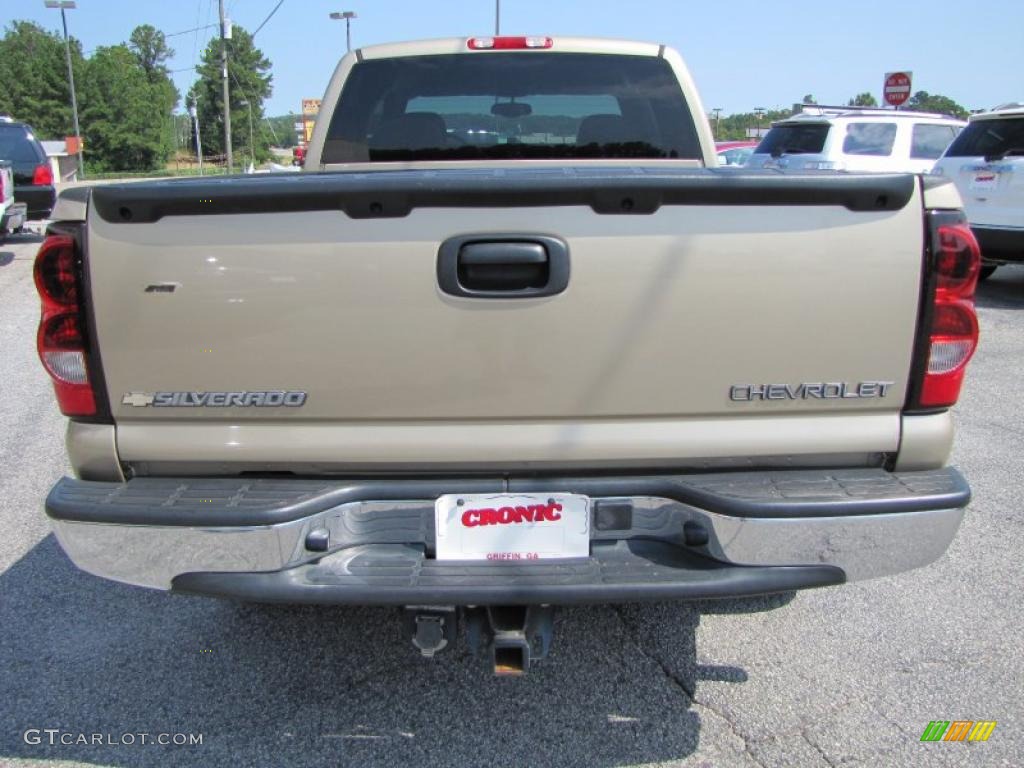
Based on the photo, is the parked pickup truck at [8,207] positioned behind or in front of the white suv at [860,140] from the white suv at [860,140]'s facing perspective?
behind

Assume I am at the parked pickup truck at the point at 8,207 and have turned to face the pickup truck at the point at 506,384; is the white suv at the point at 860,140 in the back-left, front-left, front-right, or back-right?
front-left

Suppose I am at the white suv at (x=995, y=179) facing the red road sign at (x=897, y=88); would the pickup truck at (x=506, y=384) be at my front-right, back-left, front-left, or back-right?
back-left

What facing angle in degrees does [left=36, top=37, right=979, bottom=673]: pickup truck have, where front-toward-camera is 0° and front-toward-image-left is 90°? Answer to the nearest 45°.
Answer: approximately 180°

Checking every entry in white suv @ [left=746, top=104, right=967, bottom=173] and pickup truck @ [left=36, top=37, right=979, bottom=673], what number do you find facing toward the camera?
0

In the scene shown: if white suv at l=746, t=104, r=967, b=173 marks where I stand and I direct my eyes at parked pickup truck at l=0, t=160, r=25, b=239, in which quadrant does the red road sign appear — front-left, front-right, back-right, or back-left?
back-right

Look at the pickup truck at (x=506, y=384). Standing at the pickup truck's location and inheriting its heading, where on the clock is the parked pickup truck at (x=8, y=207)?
The parked pickup truck is roughly at 11 o'clock from the pickup truck.

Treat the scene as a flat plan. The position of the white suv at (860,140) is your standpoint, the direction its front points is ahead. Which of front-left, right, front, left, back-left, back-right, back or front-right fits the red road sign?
front-left

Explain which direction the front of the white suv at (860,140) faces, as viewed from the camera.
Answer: facing away from the viewer and to the right of the viewer

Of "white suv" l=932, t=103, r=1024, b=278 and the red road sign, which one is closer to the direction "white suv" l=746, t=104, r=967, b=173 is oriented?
the red road sign

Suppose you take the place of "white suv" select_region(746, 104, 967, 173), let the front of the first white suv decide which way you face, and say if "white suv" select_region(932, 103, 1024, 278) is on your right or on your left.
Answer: on your right

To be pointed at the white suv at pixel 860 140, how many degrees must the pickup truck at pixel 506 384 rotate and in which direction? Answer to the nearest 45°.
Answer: approximately 45° to its right

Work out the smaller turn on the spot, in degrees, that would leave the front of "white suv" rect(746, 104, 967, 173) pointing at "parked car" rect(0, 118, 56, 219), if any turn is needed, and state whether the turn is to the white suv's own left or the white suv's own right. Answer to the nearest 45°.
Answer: approximately 135° to the white suv's own left
